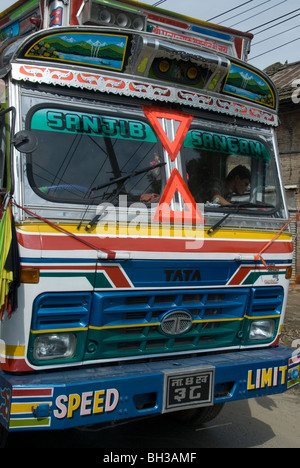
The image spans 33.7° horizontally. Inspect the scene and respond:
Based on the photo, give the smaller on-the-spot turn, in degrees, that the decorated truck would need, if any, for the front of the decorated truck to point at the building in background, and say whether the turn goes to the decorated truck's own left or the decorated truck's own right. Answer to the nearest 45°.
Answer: approximately 135° to the decorated truck's own left

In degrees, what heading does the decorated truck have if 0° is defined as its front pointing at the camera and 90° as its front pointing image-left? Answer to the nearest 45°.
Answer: approximately 315°
